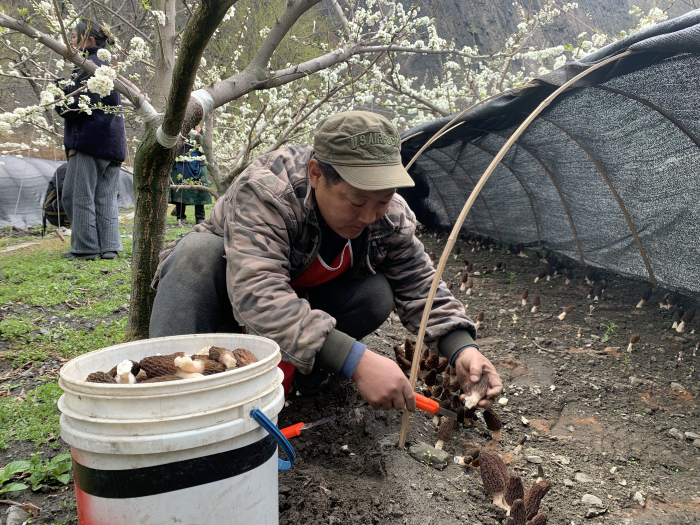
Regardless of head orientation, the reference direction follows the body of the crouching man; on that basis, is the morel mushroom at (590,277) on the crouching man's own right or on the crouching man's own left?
on the crouching man's own left

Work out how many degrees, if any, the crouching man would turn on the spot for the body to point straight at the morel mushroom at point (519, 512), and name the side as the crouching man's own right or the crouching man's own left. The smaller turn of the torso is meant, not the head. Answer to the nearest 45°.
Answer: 0° — they already face it

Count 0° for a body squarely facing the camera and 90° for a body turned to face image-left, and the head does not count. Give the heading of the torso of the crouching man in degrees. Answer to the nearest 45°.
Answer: approximately 315°

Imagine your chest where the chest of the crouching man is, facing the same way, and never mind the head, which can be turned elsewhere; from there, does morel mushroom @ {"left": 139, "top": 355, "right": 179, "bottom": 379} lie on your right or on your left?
on your right

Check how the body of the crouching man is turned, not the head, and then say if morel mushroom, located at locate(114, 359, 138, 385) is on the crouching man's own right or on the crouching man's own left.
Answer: on the crouching man's own right

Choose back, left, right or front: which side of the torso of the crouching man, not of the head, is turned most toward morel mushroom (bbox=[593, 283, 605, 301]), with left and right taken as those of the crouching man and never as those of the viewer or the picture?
left

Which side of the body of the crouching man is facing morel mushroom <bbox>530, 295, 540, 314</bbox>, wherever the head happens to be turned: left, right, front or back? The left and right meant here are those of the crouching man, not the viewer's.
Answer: left
